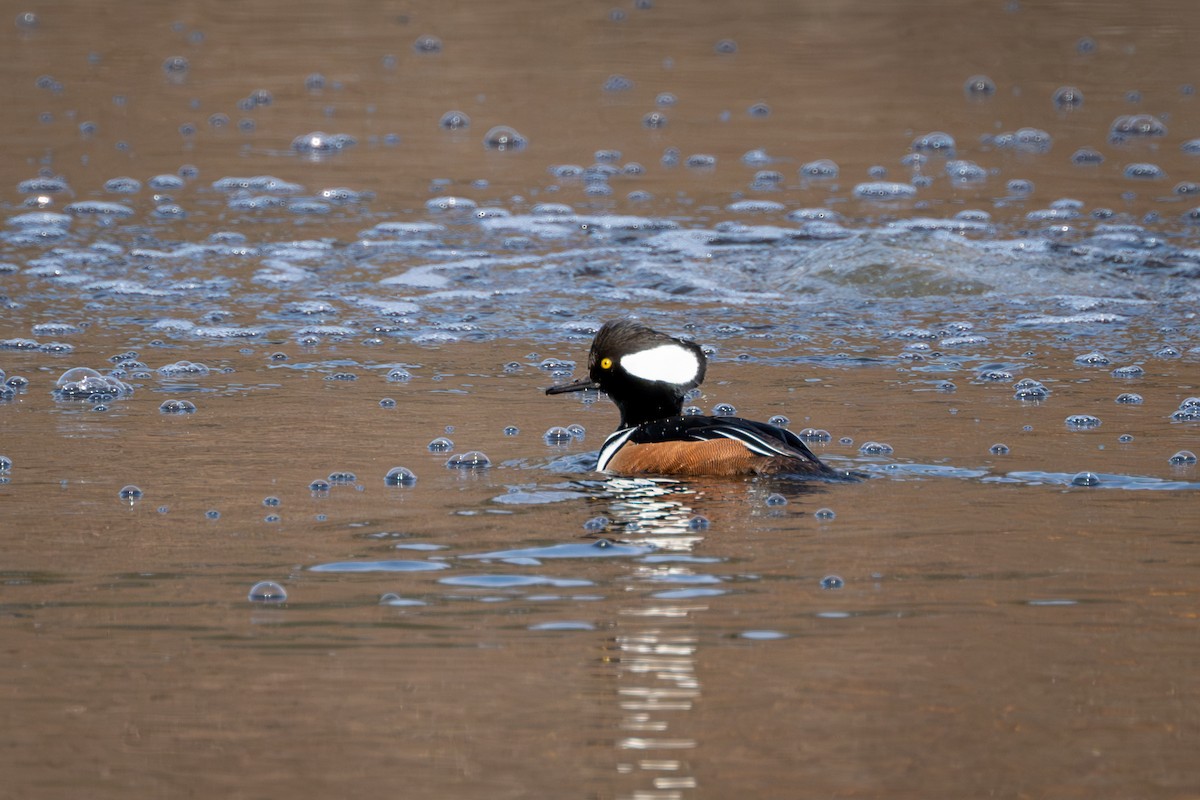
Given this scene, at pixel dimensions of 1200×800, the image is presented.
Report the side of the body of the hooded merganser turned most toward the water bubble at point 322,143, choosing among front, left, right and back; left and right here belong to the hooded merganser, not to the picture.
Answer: right

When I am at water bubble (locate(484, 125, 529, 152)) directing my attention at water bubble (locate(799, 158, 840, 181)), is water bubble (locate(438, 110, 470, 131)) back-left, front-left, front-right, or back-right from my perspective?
back-left

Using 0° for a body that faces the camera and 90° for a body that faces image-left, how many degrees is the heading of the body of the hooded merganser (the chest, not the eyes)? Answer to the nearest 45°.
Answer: approximately 90°

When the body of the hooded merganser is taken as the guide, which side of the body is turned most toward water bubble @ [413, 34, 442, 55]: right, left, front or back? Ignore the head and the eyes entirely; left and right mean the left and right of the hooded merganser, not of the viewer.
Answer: right

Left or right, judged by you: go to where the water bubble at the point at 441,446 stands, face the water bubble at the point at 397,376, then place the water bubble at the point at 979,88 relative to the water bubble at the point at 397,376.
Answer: right

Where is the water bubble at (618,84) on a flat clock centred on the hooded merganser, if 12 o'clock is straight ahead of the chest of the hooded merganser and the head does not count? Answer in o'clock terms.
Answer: The water bubble is roughly at 3 o'clock from the hooded merganser.

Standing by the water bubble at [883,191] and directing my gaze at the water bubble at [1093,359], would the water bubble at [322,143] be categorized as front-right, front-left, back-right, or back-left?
back-right

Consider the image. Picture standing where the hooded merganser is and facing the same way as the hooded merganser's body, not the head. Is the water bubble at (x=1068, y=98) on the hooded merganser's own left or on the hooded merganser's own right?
on the hooded merganser's own right

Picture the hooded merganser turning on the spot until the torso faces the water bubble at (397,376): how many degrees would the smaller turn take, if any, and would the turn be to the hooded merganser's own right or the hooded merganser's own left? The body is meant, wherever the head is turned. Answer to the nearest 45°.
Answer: approximately 45° to the hooded merganser's own right

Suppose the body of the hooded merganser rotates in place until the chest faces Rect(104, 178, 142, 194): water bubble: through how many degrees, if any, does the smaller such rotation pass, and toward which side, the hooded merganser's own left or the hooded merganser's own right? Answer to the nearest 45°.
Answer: approximately 45° to the hooded merganser's own right

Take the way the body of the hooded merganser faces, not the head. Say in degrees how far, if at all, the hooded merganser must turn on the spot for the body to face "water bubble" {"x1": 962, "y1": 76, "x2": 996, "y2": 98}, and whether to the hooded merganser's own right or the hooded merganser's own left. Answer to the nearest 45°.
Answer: approximately 90° to the hooded merganser's own right
